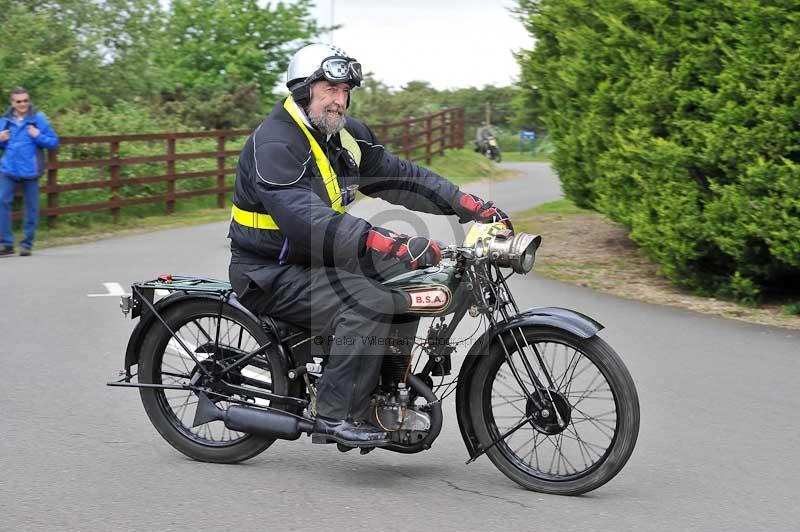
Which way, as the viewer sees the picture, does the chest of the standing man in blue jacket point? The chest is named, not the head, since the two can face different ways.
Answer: toward the camera

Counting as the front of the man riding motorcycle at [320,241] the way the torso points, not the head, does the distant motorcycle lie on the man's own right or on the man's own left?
on the man's own left

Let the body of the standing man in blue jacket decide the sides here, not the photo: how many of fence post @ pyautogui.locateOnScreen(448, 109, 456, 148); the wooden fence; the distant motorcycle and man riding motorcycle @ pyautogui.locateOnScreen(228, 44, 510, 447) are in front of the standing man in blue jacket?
1

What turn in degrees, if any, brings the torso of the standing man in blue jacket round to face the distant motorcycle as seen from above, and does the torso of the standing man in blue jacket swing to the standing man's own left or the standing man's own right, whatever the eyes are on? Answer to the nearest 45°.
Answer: approximately 135° to the standing man's own left

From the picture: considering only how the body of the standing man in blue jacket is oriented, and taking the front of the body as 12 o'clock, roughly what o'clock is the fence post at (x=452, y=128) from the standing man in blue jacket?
The fence post is roughly at 7 o'clock from the standing man in blue jacket.

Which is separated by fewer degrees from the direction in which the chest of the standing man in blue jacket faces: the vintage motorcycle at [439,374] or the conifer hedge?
the vintage motorcycle

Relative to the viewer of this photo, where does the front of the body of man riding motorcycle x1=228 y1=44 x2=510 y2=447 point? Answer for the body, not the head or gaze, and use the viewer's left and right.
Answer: facing the viewer and to the right of the viewer

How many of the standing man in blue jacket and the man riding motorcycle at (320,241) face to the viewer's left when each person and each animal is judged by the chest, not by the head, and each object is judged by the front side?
0

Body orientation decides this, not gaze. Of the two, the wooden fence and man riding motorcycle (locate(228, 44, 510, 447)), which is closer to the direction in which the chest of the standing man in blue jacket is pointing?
the man riding motorcycle

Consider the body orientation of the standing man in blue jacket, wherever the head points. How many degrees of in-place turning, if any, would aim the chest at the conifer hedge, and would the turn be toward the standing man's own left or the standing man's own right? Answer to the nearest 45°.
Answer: approximately 45° to the standing man's own left

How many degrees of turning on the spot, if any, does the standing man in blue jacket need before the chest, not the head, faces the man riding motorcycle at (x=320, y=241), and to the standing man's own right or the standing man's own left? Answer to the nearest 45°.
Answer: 0° — they already face them

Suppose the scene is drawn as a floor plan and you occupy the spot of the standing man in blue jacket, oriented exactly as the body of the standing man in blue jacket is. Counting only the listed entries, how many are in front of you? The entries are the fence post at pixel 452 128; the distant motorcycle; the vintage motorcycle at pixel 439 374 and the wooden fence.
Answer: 1

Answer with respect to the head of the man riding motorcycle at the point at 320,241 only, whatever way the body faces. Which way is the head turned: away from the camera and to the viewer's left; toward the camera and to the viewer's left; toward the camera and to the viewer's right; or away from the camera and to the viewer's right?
toward the camera and to the viewer's right
